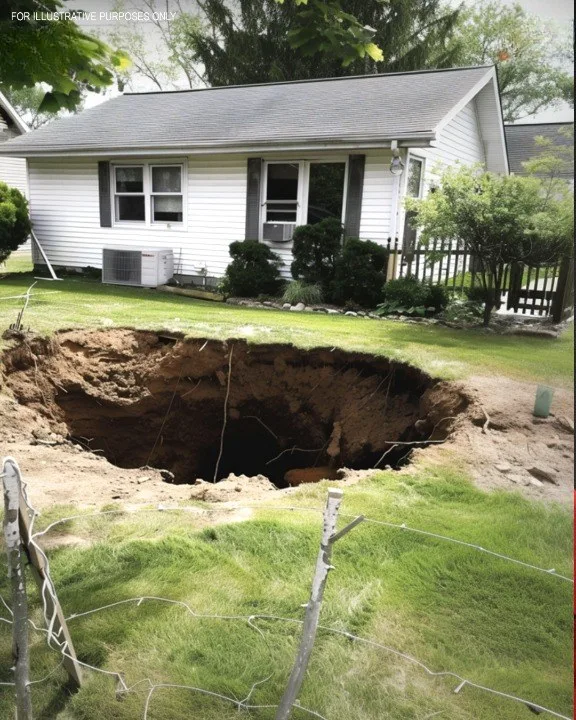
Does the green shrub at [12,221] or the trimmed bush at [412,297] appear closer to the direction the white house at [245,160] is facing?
the trimmed bush

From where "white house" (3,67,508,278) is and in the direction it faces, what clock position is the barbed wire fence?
The barbed wire fence is roughly at 12 o'clock from the white house.

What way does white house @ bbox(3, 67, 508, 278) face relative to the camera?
toward the camera

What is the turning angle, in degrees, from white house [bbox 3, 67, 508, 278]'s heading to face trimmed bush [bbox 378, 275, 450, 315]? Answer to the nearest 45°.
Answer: approximately 45° to its left

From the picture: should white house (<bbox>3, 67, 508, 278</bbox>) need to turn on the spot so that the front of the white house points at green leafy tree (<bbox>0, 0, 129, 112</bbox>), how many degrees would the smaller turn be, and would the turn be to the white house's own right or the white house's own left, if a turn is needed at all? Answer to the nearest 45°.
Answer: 0° — it already faces it

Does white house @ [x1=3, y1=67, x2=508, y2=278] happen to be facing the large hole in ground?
yes

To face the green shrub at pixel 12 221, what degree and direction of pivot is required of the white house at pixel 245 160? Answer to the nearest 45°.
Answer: approximately 90° to its right

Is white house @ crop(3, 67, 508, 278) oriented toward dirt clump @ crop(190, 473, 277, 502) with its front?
yes

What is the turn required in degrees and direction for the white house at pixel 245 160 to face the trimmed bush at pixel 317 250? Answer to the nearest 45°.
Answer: approximately 45° to its left
